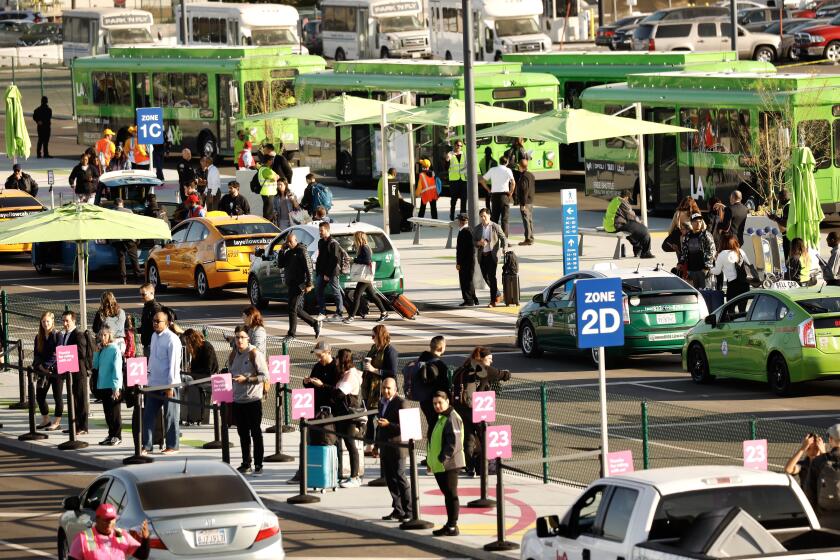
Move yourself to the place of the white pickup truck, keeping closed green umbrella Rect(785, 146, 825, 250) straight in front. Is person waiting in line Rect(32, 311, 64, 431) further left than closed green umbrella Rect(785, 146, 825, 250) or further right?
left

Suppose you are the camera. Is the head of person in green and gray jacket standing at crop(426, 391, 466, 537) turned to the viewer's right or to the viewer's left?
to the viewer's left

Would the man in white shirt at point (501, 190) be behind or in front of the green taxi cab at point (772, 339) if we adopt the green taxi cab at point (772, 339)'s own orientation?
in front

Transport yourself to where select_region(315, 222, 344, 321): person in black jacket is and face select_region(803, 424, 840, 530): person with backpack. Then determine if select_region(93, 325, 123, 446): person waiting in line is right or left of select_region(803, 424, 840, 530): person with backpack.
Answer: right

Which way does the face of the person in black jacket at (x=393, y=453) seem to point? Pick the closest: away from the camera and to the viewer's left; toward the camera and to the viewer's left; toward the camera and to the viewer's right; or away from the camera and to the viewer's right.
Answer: toward the camera and to the viewer's left

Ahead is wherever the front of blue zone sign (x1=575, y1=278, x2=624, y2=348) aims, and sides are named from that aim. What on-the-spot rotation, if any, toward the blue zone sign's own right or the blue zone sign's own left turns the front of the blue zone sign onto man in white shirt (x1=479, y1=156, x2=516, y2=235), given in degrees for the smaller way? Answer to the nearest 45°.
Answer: approximately 180°

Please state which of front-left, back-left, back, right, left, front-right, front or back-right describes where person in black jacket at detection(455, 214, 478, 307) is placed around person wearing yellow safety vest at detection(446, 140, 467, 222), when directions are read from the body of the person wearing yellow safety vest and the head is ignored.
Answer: front

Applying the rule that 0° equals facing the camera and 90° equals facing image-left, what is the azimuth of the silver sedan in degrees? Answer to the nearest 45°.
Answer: approximately 135°

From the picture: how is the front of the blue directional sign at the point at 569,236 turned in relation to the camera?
facing the viewer

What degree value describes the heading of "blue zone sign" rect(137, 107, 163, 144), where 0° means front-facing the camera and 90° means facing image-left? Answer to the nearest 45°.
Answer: approximately 0°
